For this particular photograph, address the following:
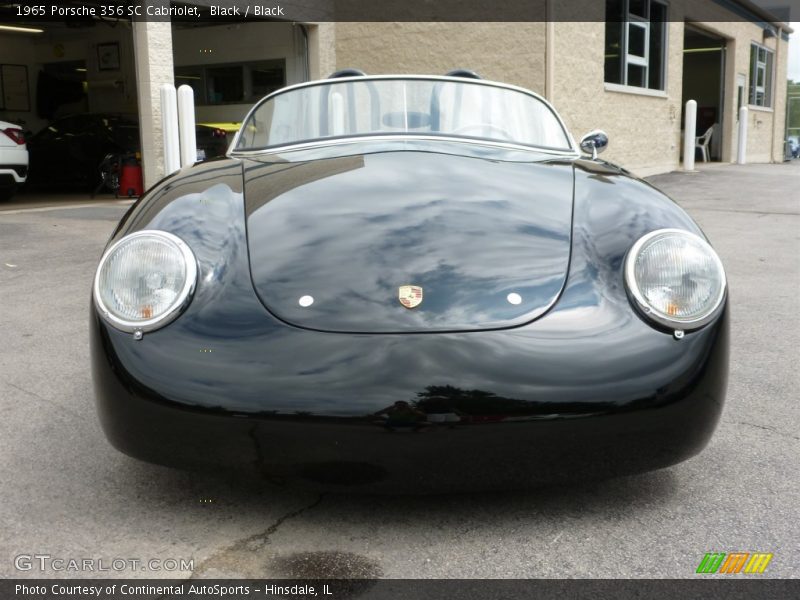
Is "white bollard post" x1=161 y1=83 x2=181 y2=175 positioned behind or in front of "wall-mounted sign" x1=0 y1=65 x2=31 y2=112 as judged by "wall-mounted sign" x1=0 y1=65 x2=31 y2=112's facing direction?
in front

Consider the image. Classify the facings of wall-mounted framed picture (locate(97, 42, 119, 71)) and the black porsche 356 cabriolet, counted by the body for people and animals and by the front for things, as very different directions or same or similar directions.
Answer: same or similar directions

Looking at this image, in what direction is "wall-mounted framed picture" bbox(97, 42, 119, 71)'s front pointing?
toward the camera

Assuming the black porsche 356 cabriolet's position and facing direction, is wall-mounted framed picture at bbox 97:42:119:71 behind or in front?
behind

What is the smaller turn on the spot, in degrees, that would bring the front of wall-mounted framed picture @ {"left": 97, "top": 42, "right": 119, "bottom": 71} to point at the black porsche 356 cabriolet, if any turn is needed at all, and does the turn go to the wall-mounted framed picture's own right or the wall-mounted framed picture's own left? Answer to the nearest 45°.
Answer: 0° — it already faces it

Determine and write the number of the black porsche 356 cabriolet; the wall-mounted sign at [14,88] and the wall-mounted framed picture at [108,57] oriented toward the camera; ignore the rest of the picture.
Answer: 3

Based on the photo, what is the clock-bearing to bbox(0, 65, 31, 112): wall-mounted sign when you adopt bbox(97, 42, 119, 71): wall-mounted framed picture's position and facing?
bbox(0, 65, 31, 112): wall-mounted sign is roughly at 4 o'clock from bbox(97, 42, 119, 71): wall-mounted framed picture.

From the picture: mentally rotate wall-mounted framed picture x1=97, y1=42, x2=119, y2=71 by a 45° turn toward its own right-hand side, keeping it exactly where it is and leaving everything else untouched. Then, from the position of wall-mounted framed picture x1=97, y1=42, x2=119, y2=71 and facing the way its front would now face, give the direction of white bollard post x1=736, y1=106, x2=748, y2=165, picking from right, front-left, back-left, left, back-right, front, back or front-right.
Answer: back-left

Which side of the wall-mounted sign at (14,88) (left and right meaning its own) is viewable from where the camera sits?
front

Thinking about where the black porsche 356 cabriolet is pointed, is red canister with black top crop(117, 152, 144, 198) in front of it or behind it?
behind

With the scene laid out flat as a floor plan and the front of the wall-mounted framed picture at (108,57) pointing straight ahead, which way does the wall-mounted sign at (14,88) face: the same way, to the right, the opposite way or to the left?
the same way

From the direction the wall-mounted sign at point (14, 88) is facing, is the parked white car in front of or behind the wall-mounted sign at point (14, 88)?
in front

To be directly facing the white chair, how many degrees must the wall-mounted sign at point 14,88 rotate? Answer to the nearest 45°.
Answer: approximately 90° to its left

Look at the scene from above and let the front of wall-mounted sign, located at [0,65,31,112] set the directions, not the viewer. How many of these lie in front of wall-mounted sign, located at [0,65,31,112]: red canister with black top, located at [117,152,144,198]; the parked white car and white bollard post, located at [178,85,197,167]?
3

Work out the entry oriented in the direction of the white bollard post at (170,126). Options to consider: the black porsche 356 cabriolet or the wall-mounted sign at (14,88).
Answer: the wall-mounted sign

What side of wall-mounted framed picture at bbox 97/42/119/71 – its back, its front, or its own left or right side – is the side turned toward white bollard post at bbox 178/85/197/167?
front
